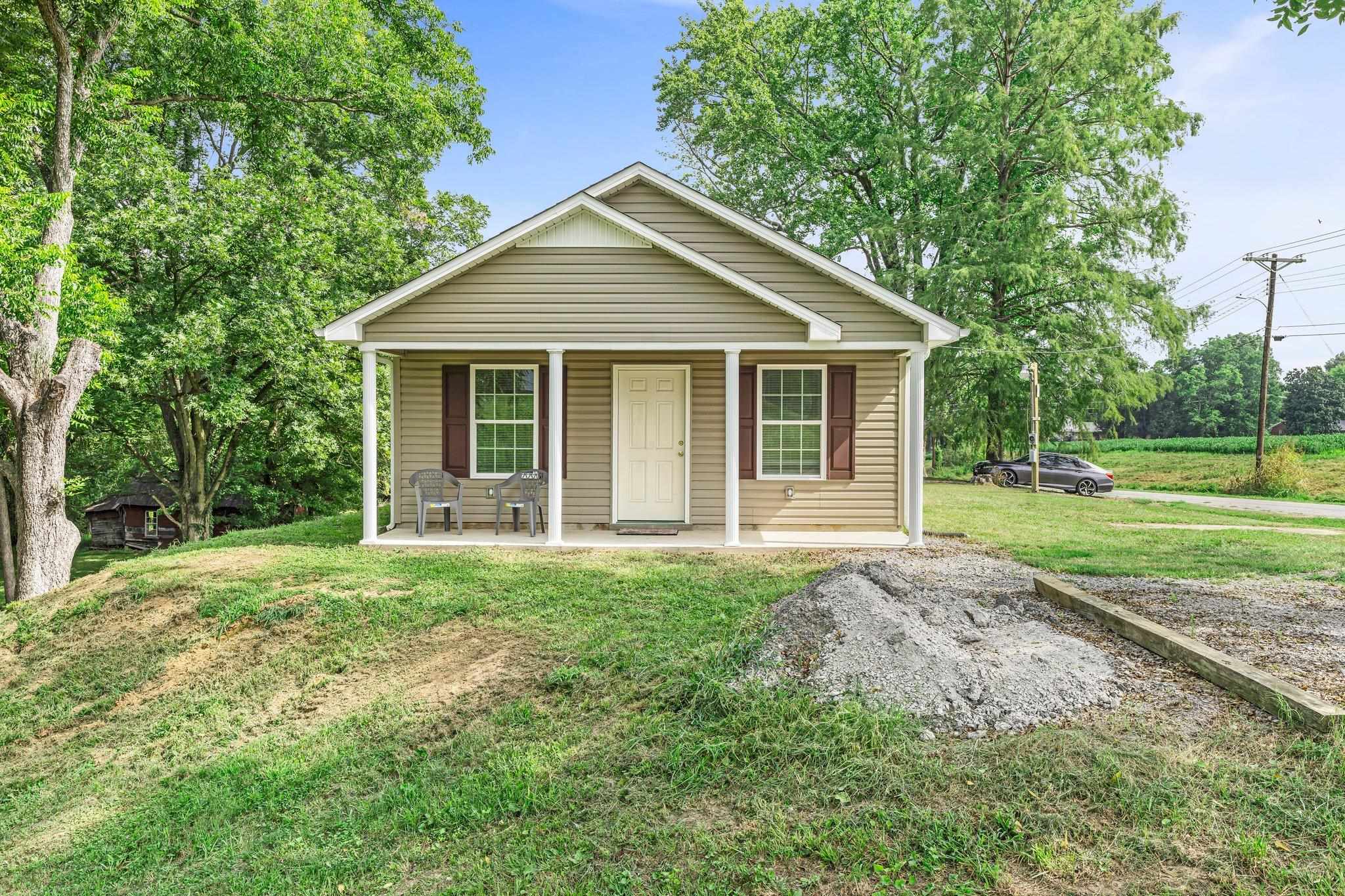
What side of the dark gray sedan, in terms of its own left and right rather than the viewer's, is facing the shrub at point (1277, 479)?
back

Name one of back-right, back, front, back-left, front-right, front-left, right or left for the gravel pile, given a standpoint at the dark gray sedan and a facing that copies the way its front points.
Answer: left

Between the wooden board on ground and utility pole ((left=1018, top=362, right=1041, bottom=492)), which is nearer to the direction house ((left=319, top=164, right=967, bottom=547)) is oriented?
the wooden board on ground

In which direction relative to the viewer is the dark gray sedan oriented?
to the viewer's left

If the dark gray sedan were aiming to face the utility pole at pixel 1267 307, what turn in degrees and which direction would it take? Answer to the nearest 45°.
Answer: approximately 135° to its right

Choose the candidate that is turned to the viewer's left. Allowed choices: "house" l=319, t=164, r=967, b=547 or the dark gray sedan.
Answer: the dark gray sedan

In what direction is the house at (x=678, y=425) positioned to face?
toward the camera

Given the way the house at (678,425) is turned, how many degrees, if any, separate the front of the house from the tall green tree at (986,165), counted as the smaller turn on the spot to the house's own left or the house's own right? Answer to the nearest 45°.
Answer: approximately 135° to the house's own left

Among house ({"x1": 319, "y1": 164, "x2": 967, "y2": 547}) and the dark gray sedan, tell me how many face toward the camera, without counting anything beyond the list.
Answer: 1

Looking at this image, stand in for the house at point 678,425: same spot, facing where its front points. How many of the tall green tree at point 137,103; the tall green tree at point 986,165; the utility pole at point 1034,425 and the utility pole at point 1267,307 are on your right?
1

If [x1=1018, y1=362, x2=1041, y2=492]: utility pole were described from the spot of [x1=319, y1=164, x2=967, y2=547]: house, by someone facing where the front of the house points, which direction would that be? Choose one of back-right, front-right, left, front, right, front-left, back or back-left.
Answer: back-left

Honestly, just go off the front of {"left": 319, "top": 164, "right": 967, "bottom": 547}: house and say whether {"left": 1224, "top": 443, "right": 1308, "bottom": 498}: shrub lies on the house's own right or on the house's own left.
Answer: on the house's own left

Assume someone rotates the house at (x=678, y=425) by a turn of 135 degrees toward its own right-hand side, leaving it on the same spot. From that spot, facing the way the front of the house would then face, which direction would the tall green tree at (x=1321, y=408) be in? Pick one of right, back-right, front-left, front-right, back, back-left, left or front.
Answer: right

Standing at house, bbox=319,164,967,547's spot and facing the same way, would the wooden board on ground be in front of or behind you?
in front
